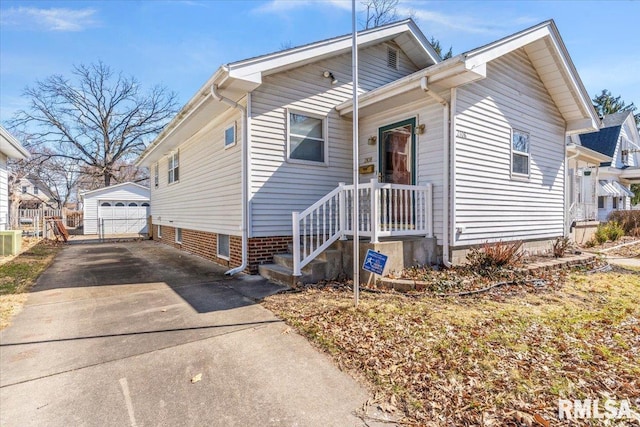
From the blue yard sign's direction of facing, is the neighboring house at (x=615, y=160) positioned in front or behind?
behind

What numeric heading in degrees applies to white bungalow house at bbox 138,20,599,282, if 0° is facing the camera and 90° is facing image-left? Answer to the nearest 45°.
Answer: approximately 315°

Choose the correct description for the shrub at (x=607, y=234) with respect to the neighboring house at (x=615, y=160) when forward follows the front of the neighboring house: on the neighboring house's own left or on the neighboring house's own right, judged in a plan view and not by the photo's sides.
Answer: on the neighboring house's own right

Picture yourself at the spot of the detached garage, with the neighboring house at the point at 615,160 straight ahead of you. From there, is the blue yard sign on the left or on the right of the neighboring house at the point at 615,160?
right

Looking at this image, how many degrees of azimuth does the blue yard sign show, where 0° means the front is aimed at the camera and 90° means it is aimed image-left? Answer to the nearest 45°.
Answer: approximately 0°

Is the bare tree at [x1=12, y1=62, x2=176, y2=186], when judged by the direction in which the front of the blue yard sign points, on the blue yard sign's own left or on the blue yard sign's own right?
on the blue yard sign's own right

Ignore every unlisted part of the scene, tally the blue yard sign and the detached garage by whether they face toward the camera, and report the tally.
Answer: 2

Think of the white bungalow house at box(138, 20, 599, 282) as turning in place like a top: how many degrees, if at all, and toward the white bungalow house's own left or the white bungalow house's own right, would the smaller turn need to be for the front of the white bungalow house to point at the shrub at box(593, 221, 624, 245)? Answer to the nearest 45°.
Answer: approximately 90° to the white bungalow house's own left

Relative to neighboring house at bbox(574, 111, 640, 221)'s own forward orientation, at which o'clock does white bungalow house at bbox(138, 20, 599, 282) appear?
The white bungalow house is roughly at 2 o'clock from the neighboring house.
